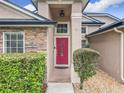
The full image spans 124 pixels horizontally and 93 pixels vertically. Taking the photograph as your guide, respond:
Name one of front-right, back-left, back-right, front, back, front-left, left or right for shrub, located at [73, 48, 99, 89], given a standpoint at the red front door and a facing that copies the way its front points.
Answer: front

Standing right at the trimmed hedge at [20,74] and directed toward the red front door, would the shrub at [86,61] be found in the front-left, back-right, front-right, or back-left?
front-right

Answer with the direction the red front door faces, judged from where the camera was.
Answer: facing the viewer

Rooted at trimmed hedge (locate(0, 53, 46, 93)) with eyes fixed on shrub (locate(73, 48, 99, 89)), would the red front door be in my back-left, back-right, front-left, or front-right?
front-left

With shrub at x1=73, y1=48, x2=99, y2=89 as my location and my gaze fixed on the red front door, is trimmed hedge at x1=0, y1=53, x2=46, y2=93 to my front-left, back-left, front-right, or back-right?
back-left

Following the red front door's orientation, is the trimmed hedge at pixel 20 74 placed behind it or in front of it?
in front
